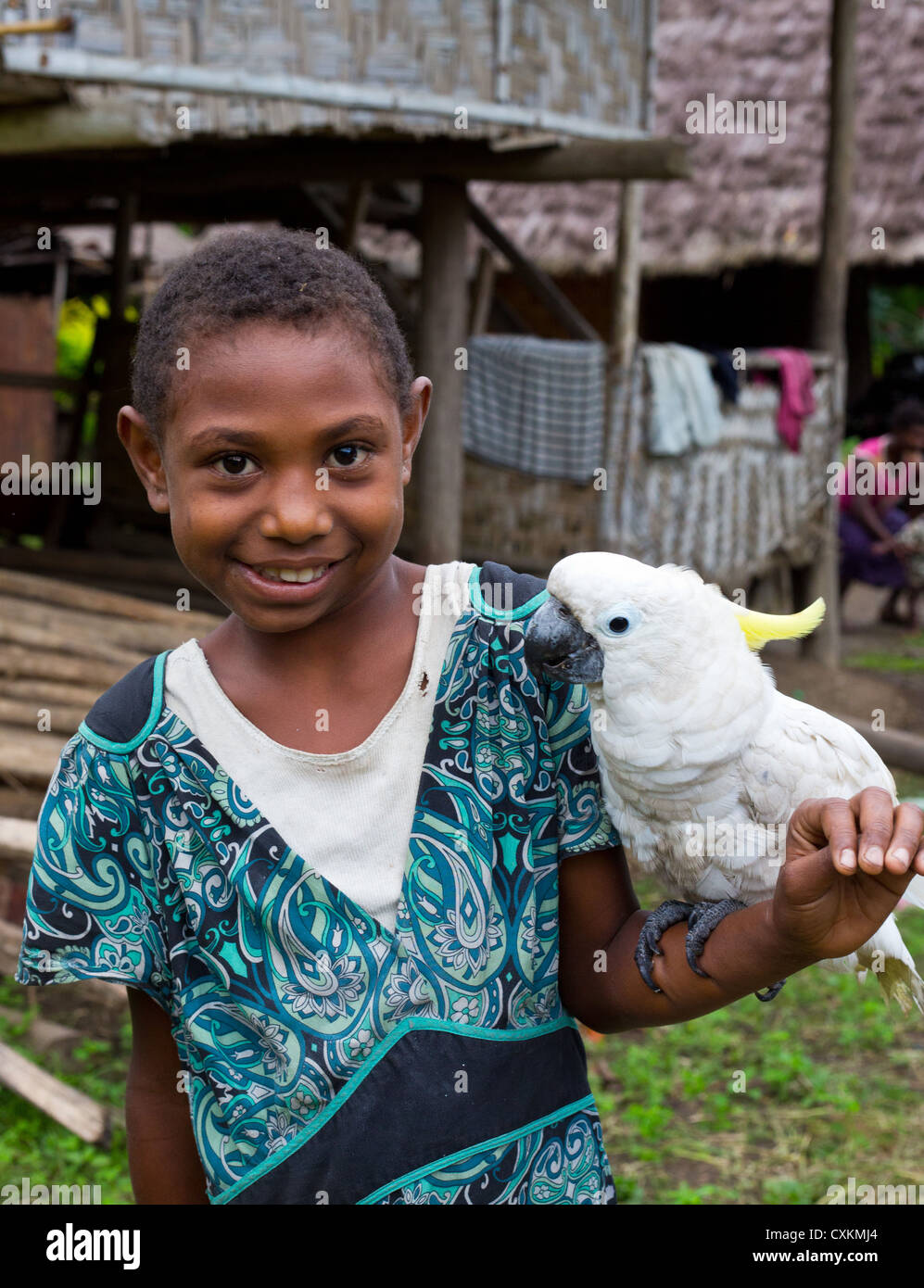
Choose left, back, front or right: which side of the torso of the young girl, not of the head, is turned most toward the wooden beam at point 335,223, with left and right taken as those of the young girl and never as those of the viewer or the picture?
back

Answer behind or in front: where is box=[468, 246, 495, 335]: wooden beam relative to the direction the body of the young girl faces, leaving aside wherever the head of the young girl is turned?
behind

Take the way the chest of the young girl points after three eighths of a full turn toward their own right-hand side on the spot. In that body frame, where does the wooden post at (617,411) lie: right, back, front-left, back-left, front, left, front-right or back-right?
front-right

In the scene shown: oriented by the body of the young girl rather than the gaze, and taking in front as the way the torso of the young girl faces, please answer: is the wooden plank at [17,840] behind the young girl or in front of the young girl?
behind

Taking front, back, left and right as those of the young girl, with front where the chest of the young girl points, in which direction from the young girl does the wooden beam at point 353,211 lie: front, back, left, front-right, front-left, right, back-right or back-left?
back

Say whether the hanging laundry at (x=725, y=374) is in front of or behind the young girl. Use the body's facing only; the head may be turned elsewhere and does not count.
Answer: behind

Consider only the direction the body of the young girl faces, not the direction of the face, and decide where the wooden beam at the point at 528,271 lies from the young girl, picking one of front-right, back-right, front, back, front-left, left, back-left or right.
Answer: back

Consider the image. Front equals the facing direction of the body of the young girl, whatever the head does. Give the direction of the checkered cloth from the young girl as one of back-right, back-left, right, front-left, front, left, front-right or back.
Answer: back
